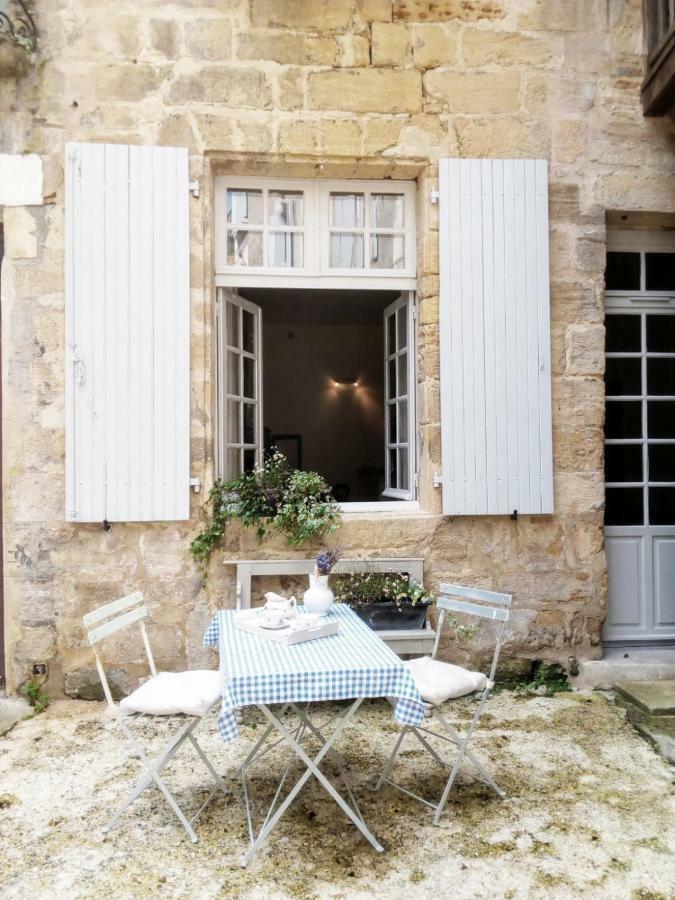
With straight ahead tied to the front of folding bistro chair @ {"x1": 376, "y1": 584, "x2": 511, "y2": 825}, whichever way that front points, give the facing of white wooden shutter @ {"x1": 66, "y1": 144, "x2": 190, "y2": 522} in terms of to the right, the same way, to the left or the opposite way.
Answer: to the left

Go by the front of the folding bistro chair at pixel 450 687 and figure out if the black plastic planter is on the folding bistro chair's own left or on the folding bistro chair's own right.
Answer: on the folding bistro chair's own right

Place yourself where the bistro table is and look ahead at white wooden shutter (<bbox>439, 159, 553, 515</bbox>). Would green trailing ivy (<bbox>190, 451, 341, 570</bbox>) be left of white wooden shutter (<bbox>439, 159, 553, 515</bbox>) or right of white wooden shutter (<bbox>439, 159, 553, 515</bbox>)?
left

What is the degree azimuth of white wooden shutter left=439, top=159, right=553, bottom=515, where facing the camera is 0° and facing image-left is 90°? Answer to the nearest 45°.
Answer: approximately 0°

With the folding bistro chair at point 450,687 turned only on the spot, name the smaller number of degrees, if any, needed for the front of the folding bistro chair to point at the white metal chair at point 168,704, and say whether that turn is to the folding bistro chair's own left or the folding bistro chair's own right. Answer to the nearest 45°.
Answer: approximately 45° to the folding bistro chair's own right

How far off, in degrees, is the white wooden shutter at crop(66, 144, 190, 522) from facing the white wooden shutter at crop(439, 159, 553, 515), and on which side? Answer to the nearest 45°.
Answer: approximately 90° to its left

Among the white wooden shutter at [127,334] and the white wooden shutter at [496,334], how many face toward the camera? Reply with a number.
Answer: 2

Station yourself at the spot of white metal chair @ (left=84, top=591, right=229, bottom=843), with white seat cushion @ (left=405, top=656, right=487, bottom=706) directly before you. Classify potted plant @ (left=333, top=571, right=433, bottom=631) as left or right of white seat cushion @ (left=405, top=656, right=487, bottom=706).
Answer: left

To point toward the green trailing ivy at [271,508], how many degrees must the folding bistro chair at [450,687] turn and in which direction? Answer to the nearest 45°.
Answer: approximately 90° to its right

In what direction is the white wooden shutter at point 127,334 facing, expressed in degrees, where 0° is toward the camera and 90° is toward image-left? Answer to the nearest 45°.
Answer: approximately 0°
